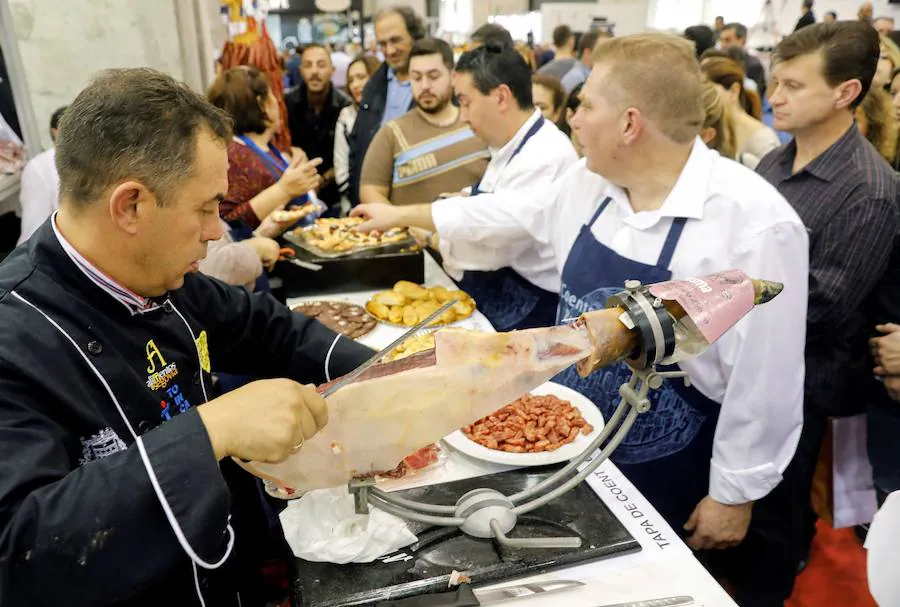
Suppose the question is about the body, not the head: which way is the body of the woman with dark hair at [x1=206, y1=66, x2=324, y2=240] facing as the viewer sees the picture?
to the viewer's right

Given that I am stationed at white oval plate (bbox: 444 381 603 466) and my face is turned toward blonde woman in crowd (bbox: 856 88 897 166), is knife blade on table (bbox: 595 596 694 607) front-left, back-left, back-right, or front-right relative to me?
back-right

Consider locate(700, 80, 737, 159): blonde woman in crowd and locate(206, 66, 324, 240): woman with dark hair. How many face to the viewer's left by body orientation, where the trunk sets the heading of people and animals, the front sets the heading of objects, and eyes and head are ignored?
1

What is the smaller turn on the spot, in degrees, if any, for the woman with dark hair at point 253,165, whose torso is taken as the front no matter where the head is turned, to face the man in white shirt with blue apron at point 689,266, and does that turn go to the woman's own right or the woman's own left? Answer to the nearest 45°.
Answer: approximately 45° to the woman's own right

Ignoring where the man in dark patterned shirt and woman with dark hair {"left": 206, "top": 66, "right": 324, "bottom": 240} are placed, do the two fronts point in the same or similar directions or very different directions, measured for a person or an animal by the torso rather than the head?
very different directions

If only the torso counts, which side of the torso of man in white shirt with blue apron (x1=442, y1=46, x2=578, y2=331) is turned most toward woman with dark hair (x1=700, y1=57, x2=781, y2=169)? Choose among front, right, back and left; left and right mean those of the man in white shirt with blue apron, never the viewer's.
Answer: back

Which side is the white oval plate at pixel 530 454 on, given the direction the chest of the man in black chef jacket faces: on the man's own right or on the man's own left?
on the man's own left

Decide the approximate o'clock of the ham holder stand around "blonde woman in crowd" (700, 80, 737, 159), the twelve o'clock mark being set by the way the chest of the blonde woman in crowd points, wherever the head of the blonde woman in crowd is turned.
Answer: The ham holder stand is roughly at 9 o'clock from the blonde woman in crowd.
